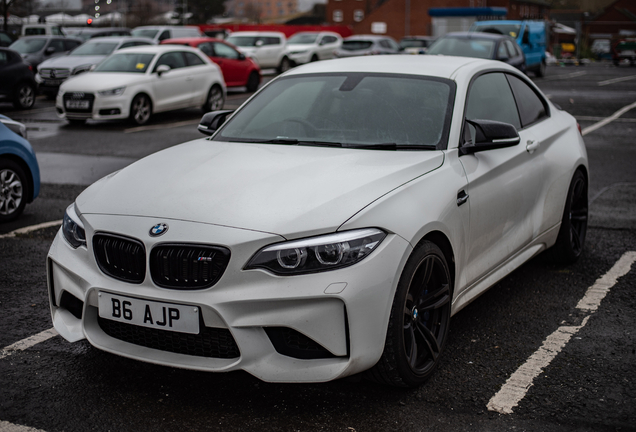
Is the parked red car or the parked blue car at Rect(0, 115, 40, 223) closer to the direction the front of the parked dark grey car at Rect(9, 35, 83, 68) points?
the parked blue car

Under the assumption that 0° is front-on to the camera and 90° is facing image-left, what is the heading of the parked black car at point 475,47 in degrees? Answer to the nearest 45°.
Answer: approximately 45°

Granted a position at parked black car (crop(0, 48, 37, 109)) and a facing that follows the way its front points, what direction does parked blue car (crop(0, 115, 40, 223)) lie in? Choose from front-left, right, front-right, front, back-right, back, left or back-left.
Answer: front-left

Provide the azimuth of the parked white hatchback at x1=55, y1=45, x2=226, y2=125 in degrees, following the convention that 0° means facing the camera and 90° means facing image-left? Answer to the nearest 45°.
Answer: approximately 45°
